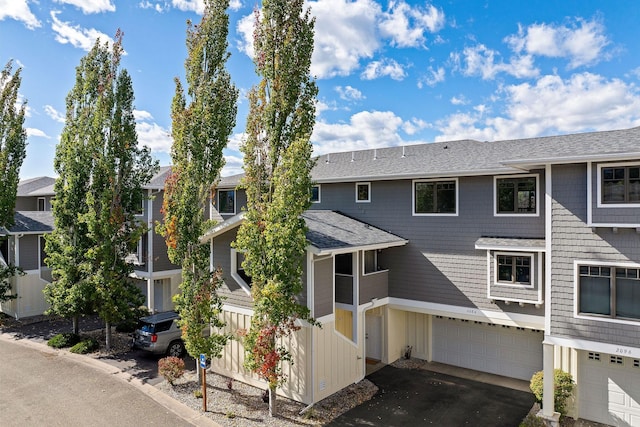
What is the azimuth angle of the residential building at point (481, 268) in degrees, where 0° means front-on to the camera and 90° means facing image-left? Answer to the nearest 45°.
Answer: approximately 45°

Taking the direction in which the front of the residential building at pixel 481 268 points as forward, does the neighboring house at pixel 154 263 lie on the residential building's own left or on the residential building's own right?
on the residential building's own right

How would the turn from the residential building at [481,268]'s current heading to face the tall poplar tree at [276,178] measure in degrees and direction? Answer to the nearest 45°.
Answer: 0° — it already faces it

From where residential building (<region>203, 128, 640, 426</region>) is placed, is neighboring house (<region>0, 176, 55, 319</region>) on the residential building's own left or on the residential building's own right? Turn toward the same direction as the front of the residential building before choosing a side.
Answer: on the residential building's own right

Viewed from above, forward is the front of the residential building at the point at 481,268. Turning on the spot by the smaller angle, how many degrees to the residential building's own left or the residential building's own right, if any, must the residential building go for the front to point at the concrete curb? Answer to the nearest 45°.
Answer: approximately 45° to the residential building's own right
